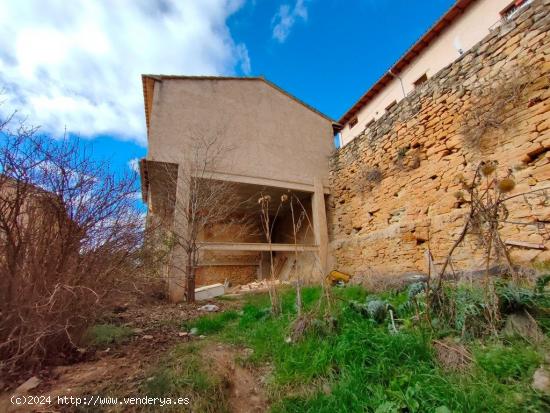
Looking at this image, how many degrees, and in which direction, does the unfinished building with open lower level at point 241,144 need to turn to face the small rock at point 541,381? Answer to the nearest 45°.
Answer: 0° — it already faces it

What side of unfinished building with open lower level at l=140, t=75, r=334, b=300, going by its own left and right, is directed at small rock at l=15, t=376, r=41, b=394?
front

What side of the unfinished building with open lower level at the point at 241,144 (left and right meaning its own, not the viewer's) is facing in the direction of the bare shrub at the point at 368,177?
left

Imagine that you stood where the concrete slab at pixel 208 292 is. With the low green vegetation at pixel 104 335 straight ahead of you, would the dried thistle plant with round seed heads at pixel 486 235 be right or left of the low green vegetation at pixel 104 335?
left

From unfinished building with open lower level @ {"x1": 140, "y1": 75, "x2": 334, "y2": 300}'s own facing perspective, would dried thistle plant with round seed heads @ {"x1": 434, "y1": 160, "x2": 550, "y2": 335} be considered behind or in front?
in front

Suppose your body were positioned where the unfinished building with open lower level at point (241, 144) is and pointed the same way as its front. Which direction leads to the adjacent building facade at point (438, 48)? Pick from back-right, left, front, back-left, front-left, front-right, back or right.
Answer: left

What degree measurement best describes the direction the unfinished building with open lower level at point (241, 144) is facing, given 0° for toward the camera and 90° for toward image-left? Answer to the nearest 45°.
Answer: approximately 0°

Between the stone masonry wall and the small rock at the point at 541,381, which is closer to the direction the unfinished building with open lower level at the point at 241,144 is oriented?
the small rock
